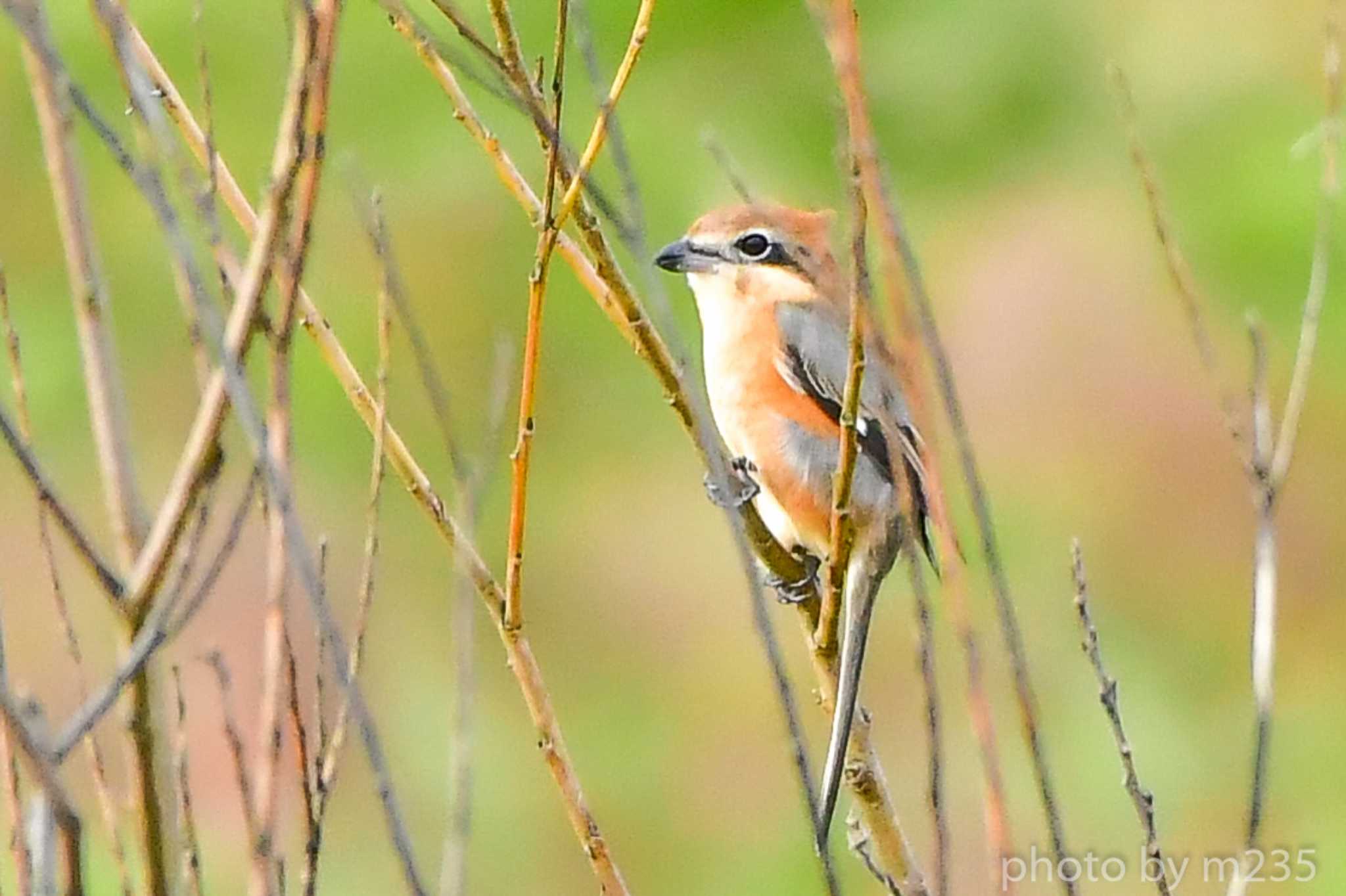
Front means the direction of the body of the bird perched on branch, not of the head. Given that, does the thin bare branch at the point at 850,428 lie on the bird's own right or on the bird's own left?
on the bird's own left

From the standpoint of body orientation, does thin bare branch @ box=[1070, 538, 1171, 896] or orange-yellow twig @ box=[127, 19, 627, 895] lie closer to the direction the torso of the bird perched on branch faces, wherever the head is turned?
the orange-yellow twig

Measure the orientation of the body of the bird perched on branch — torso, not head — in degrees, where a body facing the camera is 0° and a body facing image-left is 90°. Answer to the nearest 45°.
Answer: approximately 90°

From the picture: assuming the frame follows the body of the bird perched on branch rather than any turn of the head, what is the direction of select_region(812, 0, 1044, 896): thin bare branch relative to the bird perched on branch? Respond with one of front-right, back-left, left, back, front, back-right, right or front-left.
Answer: left
